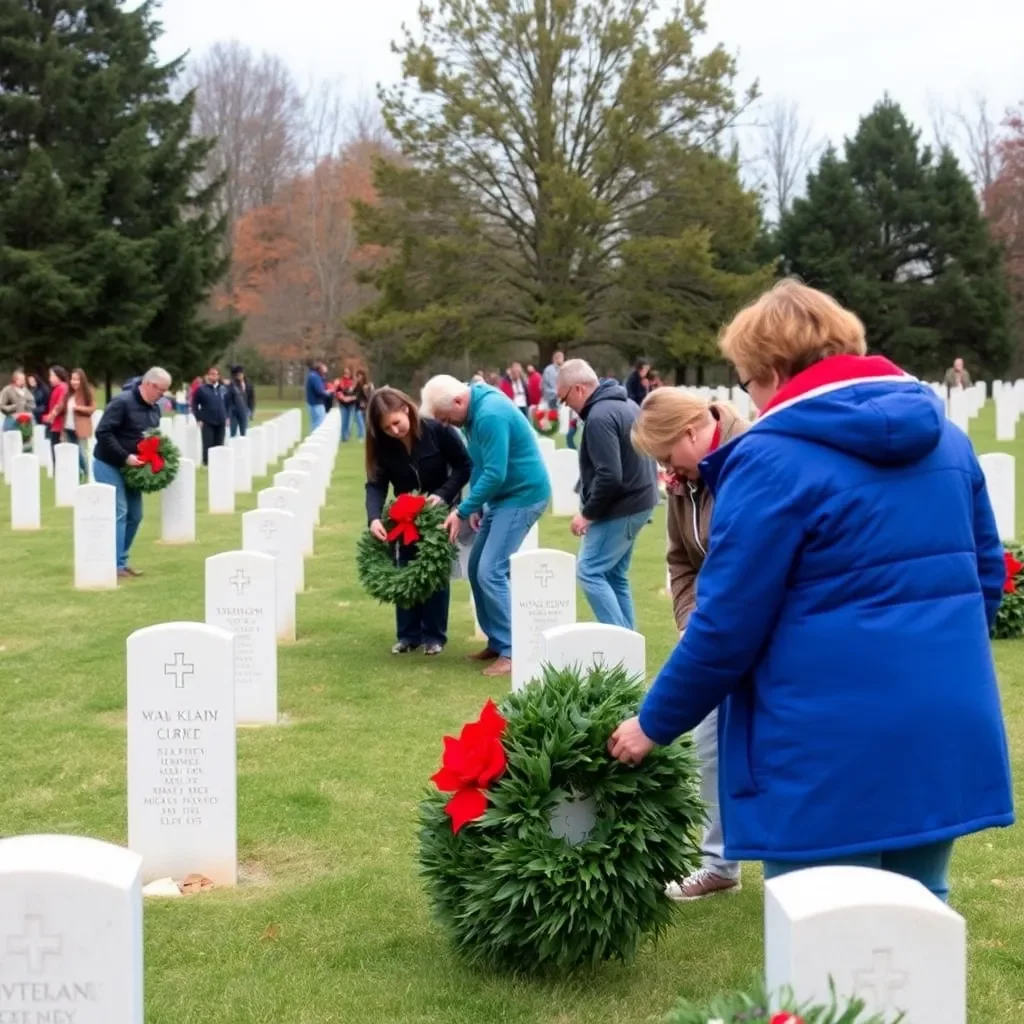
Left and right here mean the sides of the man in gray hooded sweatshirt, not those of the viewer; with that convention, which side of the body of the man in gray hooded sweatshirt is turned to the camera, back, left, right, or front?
left

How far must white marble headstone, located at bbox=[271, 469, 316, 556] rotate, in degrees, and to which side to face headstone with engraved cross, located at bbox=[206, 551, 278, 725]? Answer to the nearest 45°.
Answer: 0° — it already faces it

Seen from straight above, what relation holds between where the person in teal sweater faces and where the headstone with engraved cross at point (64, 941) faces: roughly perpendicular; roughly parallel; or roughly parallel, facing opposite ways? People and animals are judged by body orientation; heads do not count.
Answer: roughly perpendicular

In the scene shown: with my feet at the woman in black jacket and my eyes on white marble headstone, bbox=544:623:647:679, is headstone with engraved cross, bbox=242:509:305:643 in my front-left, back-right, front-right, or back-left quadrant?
back-right

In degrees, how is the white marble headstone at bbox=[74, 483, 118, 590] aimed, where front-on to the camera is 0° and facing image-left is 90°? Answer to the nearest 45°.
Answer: approximately 0°

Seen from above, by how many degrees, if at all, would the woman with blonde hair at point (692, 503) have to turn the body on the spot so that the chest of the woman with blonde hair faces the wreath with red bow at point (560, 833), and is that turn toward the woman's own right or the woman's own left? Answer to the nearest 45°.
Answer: approximately 45° to the woman's own left

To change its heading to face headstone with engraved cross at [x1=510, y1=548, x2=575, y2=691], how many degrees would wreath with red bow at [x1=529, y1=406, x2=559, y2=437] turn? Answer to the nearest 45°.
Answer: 0° — it already faces it

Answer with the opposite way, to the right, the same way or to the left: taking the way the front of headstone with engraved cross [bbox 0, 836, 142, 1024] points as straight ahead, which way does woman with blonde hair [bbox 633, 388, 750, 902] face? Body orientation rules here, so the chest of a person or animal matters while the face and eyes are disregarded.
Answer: to the right
